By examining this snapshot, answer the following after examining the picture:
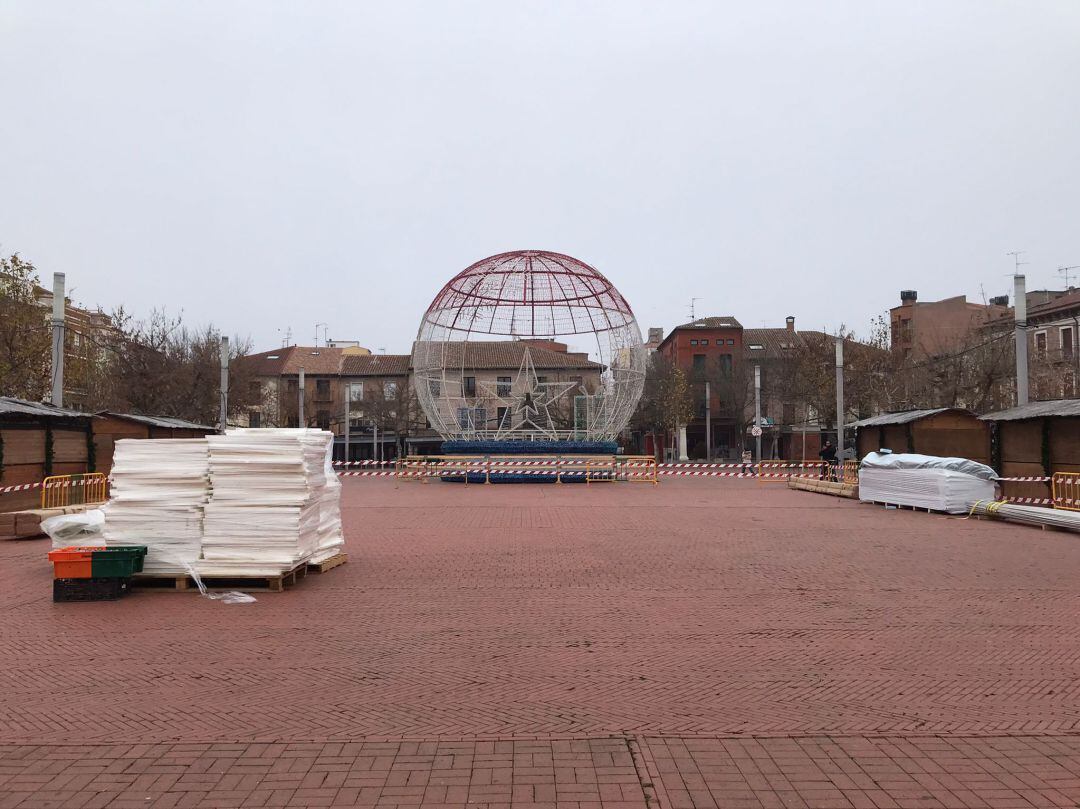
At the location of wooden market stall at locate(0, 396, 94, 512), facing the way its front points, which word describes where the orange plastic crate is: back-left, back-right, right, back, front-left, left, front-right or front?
front-right

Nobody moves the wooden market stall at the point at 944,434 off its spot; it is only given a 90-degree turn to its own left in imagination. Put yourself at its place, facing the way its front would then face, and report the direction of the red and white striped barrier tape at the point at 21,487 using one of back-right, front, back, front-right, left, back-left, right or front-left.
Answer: right

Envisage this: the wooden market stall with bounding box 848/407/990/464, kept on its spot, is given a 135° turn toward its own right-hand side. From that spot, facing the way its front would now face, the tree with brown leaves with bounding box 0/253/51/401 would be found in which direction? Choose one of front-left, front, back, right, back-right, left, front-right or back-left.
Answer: left

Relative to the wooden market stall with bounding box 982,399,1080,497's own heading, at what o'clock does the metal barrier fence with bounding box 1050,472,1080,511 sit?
The metal barrier fence is roughly at 10 o'clock from the wooden market stall.

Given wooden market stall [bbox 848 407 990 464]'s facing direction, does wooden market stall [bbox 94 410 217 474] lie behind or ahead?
ahead

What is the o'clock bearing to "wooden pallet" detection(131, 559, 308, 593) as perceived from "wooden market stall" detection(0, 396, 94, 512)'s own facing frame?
The wooden pallet is roughly at 1 o'clock from the wooden market stall.

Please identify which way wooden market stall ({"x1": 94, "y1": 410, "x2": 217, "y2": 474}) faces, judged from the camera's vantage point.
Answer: facing the viewer and to the right of the viewer

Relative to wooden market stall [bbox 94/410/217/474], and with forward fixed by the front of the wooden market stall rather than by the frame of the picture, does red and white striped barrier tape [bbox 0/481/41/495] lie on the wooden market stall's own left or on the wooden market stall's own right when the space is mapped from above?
on the wooden market stall's own right

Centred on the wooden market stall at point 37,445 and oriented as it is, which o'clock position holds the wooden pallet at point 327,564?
The wooden pallet is roughly at 1 o'clock from the wooden market stall.

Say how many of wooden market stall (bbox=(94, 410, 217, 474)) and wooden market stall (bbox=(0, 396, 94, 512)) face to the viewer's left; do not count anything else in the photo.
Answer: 0

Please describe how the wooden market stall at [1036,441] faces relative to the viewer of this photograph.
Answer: facing the viewer and to the left of the viewer

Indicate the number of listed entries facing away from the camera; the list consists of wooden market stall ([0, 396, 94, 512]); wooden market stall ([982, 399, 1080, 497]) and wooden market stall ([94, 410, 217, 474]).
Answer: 0

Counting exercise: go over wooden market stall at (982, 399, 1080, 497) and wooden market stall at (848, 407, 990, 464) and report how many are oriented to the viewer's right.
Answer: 0

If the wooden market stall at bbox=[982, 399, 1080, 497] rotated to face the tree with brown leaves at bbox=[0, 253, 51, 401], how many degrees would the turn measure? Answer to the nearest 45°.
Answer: approximately 45° to its right

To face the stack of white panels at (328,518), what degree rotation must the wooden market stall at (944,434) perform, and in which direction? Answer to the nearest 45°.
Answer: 0° — it already faces it

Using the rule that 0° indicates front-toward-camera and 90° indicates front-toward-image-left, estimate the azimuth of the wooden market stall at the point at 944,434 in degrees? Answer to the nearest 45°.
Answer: approximately 45°

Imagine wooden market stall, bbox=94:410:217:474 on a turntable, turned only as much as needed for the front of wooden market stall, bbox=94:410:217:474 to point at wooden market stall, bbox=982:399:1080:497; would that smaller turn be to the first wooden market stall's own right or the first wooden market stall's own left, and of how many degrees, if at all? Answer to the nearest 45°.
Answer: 0° — it already faces it
